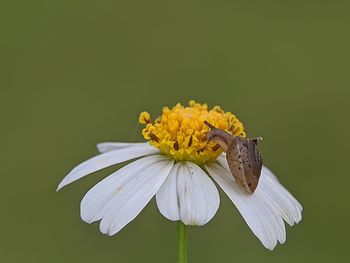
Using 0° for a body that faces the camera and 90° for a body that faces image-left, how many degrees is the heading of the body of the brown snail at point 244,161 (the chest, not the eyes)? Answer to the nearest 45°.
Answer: approximately 90°
